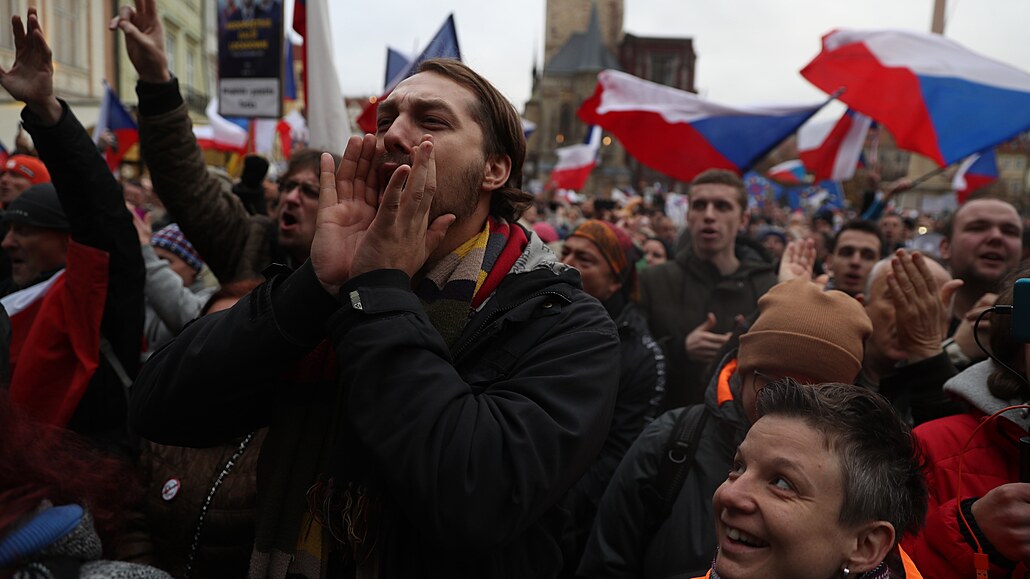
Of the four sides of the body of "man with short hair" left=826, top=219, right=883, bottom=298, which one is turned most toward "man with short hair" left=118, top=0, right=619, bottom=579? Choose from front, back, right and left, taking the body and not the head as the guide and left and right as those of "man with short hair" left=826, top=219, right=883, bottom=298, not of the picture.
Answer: front

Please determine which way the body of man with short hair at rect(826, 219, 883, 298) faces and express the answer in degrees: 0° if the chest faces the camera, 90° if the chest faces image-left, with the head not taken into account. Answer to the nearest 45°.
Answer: approximately 0°

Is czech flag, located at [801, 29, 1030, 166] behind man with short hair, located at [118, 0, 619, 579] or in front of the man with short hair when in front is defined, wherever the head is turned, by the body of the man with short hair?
behind

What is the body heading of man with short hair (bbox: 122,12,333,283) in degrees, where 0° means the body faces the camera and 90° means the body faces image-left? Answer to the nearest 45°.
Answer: approximately 45°

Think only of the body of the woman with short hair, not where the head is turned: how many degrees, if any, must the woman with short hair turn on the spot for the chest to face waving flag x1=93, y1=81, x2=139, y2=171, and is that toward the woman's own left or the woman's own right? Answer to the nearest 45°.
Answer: approximately 90° to the woman's own right

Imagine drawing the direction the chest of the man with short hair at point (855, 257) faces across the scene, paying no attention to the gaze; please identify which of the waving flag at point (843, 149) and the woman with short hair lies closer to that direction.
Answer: the woman with short hair

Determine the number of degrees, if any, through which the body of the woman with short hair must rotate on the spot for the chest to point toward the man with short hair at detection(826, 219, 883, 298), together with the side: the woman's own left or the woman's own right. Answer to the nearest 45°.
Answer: approximately 135° to the woman's own right

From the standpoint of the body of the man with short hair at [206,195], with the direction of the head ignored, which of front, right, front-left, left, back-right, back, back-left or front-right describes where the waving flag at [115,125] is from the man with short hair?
back-right

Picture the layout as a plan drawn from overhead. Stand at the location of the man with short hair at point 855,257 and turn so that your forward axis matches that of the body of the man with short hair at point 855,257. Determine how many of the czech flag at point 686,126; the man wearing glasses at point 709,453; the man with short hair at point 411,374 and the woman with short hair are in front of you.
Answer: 3
